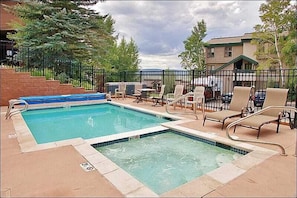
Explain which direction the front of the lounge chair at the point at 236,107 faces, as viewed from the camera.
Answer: facing the viewer and to the left of the viewer

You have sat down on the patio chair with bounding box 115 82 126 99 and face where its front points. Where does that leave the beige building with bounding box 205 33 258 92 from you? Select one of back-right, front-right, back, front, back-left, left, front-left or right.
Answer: back

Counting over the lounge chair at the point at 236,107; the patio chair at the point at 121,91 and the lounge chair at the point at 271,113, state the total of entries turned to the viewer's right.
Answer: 0

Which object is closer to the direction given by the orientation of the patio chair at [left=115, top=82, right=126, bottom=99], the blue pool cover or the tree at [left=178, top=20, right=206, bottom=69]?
the blue pool cover

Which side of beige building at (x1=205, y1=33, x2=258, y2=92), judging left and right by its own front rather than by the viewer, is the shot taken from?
front

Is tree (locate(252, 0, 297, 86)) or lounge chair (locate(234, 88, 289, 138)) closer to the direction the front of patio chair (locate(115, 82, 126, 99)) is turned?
the lounge chair

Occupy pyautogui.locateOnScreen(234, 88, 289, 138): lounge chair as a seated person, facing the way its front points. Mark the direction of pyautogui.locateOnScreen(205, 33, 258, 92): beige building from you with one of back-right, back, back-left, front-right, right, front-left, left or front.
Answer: back-right

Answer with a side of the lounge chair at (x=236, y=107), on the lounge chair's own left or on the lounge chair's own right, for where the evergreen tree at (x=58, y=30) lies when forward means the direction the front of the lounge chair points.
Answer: on the lounge chair's own right
